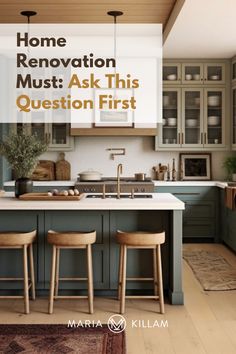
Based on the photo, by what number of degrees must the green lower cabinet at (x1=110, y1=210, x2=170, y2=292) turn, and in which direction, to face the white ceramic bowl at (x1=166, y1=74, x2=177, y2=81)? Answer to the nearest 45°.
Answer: approximately 180°

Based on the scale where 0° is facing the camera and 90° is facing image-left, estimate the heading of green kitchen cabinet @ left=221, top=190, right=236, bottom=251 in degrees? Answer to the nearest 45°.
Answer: approximately 90°

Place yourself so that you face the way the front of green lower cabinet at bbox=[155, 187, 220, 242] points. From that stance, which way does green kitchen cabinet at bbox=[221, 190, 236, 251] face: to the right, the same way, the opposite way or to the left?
to the right

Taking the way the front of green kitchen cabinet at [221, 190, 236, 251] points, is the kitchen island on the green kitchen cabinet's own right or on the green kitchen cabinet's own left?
on the green kitchen cabinet's own left

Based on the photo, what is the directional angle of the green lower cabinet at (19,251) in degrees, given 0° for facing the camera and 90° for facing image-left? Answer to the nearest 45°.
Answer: approximately 0°

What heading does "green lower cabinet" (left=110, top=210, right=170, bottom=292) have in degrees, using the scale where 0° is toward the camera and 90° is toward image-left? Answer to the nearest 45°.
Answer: approximately 0°

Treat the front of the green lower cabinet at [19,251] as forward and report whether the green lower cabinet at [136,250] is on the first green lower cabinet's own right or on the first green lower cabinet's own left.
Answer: on the first green lower cabinet's own left

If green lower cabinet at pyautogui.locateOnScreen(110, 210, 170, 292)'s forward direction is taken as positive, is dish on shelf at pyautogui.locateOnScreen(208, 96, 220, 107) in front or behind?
behind
